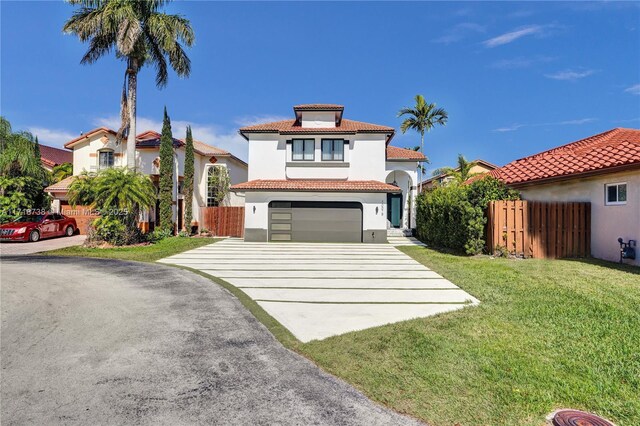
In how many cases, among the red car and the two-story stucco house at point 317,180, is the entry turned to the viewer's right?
0

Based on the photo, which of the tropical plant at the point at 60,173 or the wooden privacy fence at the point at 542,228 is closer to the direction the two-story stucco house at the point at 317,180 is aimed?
the wooden privacy fence

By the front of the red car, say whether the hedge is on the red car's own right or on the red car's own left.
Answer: on the red car's own left

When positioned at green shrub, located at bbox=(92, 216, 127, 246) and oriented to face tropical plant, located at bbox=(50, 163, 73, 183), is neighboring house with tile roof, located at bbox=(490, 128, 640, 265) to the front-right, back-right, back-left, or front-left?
back-right

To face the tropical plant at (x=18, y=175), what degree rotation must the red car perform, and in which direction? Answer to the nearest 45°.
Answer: approximately 135° to its right

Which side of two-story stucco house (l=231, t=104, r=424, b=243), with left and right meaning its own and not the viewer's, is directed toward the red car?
right

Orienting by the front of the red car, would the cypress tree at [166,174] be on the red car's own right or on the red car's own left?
on the red car's own left

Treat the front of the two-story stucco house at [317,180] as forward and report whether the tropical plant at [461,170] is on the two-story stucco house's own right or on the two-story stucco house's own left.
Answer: on the two-story stucco house's own left

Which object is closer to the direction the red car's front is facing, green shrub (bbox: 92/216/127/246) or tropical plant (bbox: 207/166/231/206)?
the green shrub

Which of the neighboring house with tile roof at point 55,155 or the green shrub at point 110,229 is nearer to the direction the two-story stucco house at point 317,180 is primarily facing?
the green shrub

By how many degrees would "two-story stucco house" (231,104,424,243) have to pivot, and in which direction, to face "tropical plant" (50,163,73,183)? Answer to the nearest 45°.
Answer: approximately 90° to its right
